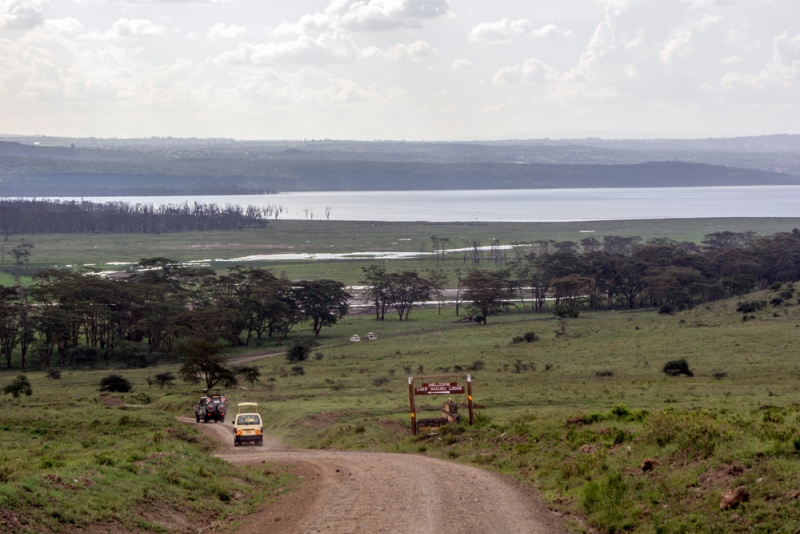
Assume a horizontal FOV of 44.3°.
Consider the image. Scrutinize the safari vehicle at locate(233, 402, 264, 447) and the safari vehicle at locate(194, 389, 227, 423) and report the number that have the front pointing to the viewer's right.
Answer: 0

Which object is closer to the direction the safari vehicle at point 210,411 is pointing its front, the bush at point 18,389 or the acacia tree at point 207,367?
the acacia tree
